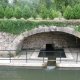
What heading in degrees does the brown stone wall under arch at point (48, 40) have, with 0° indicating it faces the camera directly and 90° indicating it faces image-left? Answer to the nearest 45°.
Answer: approximately 0°
